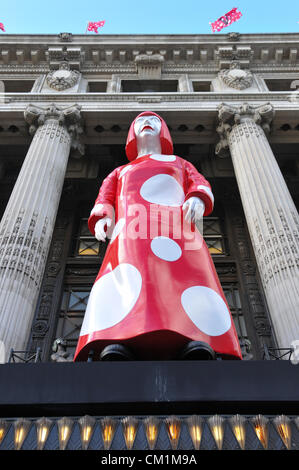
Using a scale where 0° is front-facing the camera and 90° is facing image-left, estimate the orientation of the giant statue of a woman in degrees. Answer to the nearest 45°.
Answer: approximately 0°
